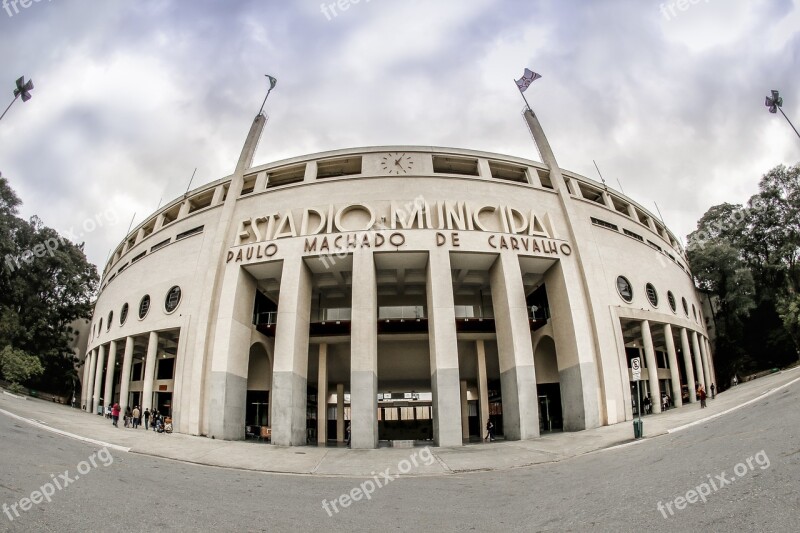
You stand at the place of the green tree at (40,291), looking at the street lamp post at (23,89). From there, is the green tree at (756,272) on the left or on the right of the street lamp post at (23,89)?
left

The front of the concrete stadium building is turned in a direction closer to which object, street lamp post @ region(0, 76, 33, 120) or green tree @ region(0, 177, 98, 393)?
the street lamp post

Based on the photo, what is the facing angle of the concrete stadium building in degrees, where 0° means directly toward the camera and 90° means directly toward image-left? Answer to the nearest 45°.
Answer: approximately 0°

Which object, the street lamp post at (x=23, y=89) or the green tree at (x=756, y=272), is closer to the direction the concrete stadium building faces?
the street lamp post

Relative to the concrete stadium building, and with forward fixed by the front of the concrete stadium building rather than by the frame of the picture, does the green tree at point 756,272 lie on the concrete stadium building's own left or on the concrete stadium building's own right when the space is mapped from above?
on the concrete stadium building's own left

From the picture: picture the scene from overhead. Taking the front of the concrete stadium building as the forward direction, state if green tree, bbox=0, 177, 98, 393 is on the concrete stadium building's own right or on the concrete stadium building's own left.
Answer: on the concrete stadium building's own right

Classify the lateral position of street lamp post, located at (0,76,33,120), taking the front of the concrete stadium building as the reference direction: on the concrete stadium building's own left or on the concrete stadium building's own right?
on the concrete stadium building's own right
